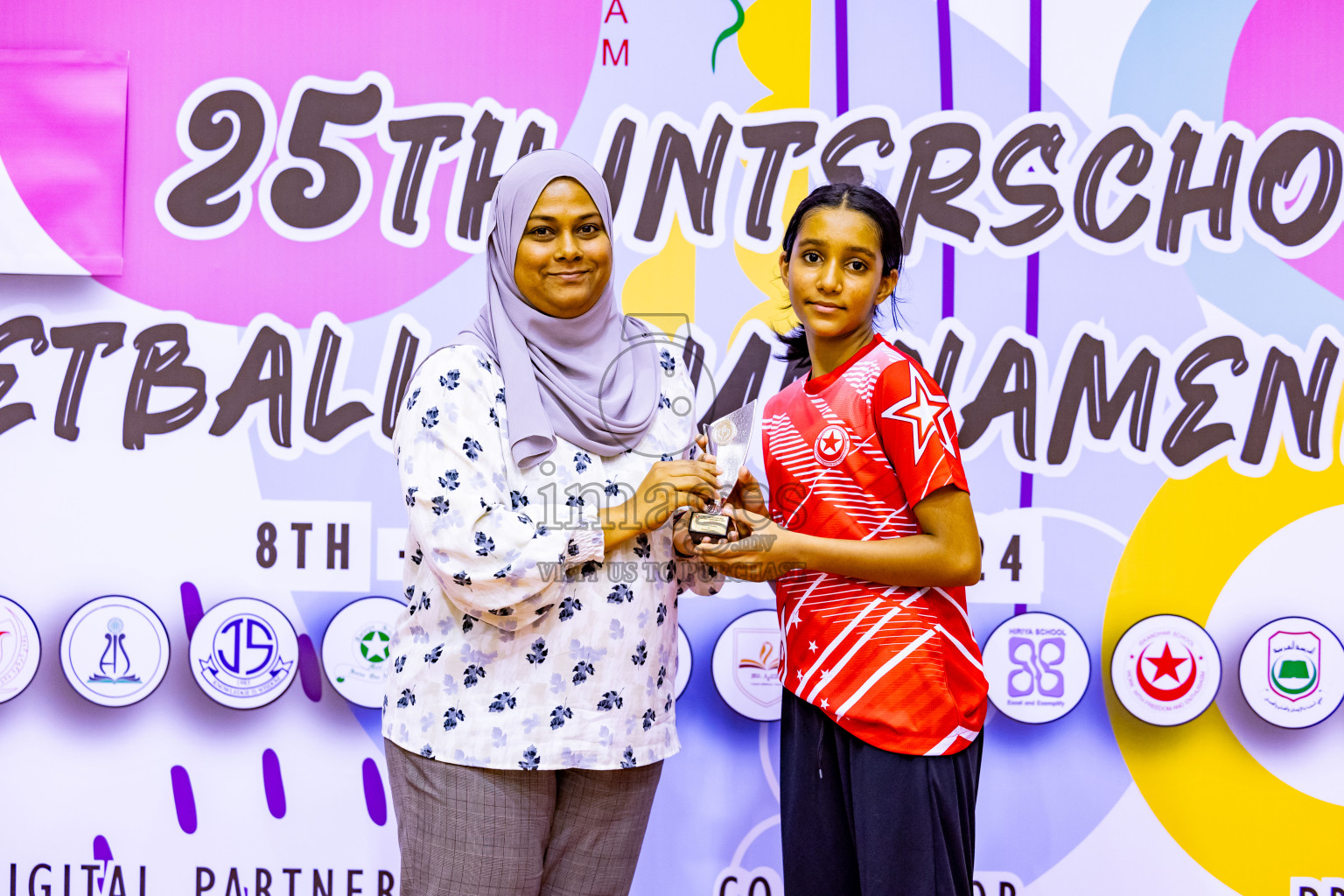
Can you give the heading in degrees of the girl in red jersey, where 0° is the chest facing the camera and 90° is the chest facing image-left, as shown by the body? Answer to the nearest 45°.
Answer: approximately 45°

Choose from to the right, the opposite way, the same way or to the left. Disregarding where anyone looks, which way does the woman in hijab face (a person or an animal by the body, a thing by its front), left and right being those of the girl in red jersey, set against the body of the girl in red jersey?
to the left

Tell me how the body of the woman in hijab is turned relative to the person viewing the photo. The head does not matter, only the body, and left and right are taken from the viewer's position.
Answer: facing the viewer and to the right of the viewer

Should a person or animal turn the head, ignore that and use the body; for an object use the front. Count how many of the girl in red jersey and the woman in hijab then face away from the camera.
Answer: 0
